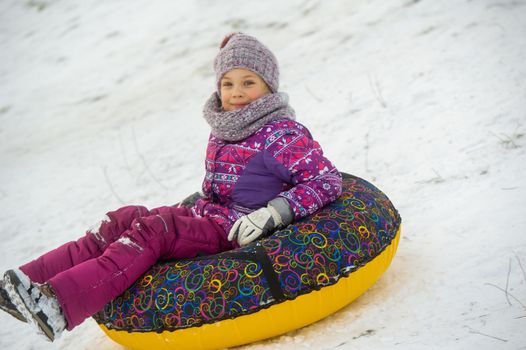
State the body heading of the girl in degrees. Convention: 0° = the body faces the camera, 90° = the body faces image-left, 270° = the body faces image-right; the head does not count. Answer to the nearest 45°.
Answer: approximately 45°
